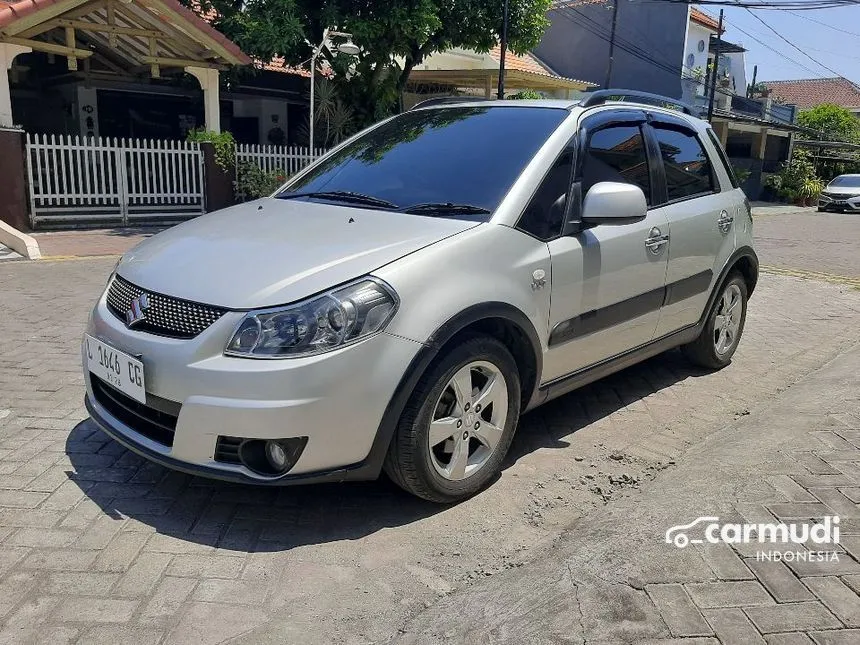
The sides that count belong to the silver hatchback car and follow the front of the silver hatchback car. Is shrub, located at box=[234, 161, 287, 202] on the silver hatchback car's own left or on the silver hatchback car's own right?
on the silver hatchback car's own right

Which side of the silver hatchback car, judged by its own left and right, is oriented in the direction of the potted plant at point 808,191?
back

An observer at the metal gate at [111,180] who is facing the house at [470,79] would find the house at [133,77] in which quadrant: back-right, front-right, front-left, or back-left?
front-left

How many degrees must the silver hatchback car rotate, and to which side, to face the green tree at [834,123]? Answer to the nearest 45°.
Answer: approximately 180°

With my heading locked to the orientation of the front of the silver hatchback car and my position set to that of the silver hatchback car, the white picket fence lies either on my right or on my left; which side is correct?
on my right

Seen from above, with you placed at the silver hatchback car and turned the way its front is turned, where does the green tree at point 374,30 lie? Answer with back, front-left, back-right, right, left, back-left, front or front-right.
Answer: back-right

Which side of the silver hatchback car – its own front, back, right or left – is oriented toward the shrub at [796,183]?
back

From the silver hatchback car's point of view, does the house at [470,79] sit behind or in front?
behind

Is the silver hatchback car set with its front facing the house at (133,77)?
no

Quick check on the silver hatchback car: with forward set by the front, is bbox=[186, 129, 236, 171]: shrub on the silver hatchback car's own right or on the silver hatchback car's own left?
on the silver hatchback car's own right

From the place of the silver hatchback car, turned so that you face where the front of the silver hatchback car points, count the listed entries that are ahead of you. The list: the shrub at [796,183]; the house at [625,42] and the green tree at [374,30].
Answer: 0

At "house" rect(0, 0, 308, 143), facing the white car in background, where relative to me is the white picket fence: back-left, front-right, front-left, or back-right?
front-right

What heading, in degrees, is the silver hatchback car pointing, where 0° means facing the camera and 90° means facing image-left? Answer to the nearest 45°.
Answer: approximately 45°

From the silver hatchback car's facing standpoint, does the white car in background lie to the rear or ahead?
to the rear
